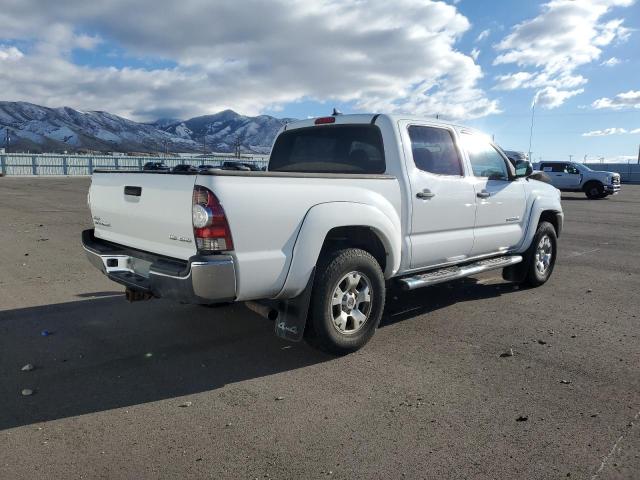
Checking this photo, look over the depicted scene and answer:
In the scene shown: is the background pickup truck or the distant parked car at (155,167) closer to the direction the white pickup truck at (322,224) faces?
the background pickup truck

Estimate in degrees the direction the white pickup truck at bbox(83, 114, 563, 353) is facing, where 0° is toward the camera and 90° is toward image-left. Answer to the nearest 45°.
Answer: approximately 225°

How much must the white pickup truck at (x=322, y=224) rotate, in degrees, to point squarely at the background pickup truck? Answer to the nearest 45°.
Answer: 0° — it already faces it

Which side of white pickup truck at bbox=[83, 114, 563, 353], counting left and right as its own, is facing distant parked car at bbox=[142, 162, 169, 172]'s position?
left
